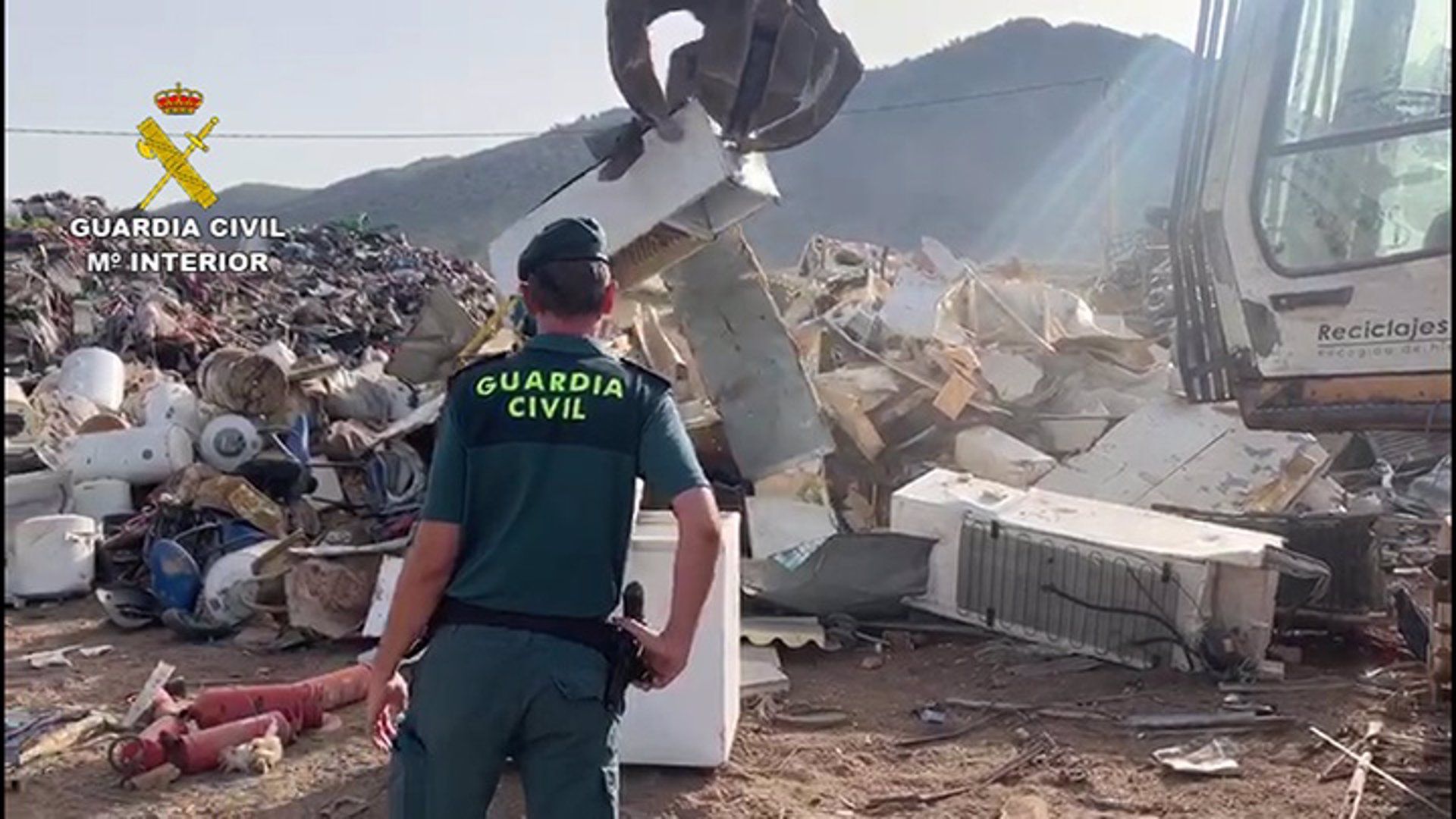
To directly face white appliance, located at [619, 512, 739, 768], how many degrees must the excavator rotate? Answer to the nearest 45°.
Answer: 0° — it already faces it

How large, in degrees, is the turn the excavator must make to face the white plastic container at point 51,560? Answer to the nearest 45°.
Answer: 0° — it already faces it

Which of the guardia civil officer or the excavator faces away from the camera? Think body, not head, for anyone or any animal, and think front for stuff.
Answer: the guardia civil officer

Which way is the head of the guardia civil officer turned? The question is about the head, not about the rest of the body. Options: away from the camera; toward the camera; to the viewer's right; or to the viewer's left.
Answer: away from the camera

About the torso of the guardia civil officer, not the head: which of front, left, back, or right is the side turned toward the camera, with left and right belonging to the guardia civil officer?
back

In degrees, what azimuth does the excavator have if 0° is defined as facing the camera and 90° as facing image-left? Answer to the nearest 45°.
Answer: approximately 90°
